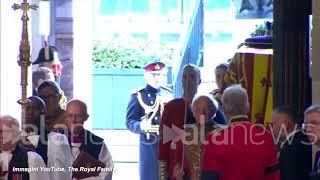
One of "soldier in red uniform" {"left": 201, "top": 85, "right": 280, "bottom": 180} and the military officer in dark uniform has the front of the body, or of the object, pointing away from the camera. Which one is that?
the soldier in red uniform

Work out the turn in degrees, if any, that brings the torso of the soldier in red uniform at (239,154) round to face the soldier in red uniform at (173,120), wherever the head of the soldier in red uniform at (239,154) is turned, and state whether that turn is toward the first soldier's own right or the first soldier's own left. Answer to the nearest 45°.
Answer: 0° — they already face them

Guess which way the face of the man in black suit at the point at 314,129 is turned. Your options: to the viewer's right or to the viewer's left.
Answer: to the viewer's left

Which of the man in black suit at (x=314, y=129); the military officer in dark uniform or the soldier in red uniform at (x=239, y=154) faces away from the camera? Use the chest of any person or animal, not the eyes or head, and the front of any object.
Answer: the soldier in red uniform

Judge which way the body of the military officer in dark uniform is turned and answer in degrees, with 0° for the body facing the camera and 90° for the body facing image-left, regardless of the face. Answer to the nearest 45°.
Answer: approximately 315°

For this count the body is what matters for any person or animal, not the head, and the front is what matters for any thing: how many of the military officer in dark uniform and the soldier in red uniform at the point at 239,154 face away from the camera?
1

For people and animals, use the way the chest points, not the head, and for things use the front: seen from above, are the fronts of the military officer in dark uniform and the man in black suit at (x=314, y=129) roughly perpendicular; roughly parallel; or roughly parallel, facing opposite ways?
roughly perpendicular

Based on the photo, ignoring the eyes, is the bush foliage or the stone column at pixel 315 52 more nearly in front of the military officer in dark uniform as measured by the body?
the stone column

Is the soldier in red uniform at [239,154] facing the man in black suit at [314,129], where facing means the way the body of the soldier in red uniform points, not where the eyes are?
no

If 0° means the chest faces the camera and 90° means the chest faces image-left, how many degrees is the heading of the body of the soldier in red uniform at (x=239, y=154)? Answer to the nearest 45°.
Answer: approximately 180°

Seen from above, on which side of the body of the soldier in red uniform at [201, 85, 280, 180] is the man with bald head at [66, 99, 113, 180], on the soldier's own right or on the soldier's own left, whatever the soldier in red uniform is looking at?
on the soldier's own left

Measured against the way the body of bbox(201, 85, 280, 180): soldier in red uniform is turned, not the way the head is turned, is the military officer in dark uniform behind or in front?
in front

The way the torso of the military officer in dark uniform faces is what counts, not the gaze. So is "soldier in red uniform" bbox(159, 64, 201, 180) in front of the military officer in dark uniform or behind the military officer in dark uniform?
in front

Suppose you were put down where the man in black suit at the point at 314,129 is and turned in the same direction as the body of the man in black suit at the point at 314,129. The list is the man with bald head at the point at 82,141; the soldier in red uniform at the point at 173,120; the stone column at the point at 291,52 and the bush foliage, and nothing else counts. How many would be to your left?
0

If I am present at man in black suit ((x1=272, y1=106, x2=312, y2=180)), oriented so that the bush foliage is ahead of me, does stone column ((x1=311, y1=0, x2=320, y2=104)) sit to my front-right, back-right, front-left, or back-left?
front-right
